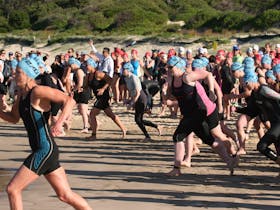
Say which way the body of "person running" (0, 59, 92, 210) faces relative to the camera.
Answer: to the viewer's left

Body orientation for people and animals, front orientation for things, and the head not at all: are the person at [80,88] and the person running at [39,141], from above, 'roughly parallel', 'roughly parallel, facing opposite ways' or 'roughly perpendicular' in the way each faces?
roughly parallel

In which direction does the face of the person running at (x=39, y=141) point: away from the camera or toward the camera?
toward the camera
